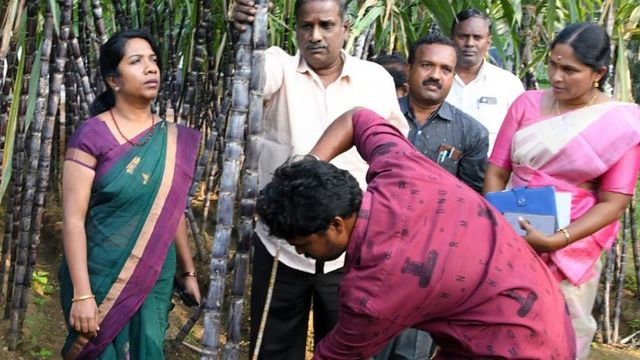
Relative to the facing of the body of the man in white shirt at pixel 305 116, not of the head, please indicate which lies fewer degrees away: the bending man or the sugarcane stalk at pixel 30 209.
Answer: the bending man

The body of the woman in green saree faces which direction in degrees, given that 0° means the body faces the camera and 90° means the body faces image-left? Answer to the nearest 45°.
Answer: approximately 315°

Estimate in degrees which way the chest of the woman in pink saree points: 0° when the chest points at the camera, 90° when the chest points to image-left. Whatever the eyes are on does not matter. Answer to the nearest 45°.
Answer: approximately 45°
